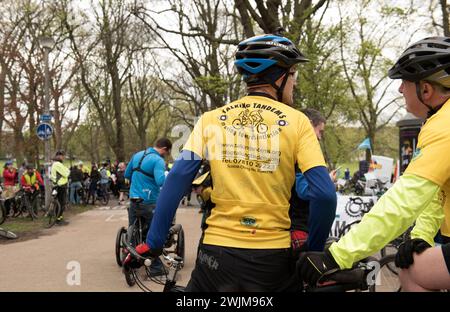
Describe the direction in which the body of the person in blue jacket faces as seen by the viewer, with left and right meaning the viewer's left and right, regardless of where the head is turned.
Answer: facing away from the viewer and to the right of the viewer

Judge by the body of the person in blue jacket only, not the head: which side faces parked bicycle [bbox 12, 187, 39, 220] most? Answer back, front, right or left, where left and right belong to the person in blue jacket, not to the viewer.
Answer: left

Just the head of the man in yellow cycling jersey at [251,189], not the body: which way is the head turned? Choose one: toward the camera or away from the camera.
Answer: away from the camera

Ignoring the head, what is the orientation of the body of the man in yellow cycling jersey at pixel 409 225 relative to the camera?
to the viewer's left

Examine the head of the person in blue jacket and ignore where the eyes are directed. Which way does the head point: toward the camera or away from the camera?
away from the camera

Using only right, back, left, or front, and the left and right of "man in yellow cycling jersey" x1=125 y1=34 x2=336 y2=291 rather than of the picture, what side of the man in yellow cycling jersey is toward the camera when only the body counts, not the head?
back

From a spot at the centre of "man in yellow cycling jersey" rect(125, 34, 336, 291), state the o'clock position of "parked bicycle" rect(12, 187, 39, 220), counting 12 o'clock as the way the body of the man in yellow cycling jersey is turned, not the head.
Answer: The parked bicycle is roughly at 11 o'clock from the man in yellow cycling jersey.
